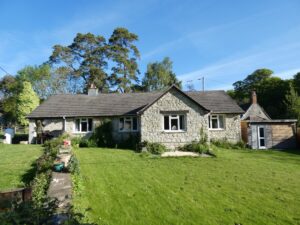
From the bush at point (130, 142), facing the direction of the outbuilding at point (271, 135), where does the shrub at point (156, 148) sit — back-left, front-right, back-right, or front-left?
front-right

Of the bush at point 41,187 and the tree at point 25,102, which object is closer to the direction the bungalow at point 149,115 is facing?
the bush

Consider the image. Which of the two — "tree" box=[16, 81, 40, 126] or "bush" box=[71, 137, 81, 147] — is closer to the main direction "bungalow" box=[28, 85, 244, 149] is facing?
the bush

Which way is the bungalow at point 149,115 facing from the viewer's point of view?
toward the camera

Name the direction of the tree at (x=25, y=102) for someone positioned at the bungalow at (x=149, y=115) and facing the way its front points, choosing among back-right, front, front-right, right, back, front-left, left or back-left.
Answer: back-right

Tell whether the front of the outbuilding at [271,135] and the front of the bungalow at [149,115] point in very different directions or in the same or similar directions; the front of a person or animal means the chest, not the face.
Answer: same or similar directions

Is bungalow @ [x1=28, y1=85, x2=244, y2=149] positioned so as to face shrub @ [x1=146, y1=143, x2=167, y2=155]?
yes

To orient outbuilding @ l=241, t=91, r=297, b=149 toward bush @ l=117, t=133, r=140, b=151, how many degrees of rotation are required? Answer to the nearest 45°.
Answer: approximately 45° to its right

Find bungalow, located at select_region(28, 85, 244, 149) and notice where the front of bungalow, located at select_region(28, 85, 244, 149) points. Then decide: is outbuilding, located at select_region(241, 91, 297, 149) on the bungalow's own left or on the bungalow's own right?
on the bungalow's own left

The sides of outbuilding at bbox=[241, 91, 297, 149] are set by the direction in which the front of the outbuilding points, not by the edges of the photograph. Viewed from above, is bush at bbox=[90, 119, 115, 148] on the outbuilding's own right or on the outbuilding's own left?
on the outbuilding's own right

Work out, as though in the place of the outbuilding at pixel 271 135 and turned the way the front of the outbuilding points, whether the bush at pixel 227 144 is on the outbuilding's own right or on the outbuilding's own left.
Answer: on the outbuilding's own right

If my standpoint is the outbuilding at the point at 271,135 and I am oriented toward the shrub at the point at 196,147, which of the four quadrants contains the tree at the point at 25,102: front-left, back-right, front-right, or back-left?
front-right

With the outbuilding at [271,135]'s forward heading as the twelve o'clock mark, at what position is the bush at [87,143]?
The bush is roughly at 2 o'clock from the outbuilding.

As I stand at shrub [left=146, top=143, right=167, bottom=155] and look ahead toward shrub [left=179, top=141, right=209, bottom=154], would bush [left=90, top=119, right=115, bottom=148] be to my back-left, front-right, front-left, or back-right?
back-left

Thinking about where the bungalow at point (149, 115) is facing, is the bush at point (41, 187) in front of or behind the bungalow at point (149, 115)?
in front

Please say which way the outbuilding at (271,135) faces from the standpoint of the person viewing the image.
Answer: facing the viewer

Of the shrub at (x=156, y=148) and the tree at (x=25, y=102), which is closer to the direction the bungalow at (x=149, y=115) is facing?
the shrub

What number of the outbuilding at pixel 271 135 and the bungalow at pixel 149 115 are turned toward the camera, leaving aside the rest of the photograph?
2
